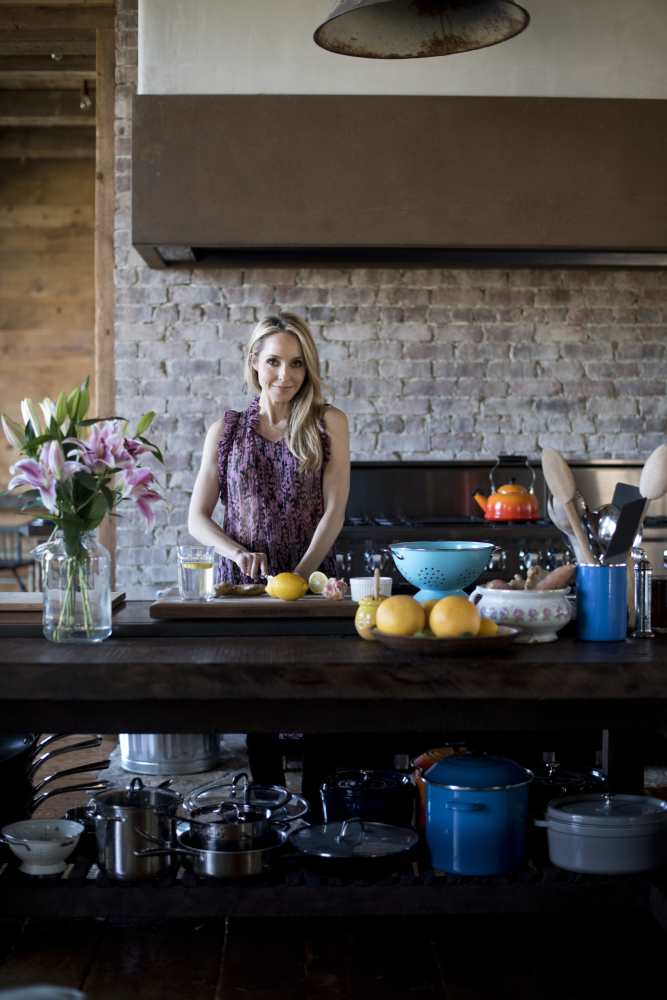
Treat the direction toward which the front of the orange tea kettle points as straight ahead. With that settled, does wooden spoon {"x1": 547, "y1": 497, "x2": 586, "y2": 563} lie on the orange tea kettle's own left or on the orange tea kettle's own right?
on the orange tea kettle's own left

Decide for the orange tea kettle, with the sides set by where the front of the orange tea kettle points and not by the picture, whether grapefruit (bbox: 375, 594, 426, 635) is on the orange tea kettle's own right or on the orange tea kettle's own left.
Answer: on the orange tea kettle's own left

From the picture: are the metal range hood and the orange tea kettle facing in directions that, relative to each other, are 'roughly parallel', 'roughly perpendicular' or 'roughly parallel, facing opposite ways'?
roughly perpendicular

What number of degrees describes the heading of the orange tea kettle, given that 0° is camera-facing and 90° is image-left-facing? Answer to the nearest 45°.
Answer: approximately 90°

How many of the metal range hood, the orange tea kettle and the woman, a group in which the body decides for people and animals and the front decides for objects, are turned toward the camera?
2

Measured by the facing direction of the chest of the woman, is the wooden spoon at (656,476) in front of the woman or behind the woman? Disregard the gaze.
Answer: in front

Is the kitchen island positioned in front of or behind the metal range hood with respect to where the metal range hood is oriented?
in front

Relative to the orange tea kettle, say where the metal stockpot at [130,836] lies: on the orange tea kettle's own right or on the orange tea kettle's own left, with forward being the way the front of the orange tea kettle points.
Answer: on the orange tea kettle's own left

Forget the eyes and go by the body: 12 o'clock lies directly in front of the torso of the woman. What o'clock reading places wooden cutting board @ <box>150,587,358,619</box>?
The wooden cutting board is roughly at 12 o'clock from the woman.

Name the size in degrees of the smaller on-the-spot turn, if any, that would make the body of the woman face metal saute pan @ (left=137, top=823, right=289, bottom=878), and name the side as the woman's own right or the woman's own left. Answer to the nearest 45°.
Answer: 0° — they already face it

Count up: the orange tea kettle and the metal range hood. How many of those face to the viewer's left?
1
